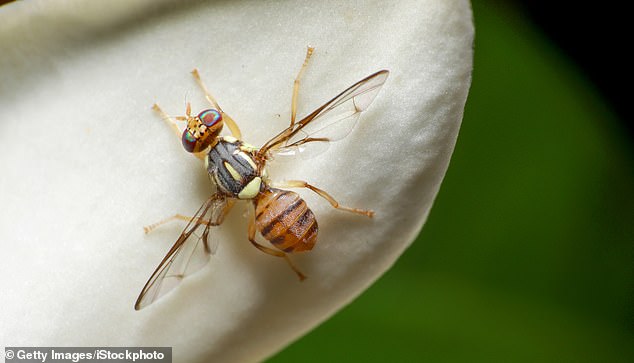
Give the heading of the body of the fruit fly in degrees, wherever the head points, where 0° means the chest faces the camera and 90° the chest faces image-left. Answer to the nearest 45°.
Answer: approximately 135°
